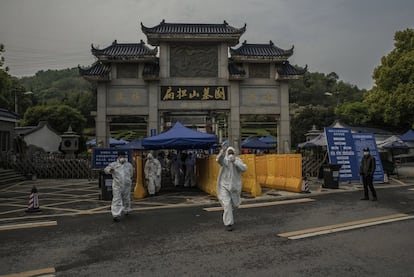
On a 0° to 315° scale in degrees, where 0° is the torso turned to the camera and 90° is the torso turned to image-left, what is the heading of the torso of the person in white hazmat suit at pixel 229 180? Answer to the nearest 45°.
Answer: approximately 0°

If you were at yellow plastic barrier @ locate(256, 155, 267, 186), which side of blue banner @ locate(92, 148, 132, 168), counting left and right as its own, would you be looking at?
left

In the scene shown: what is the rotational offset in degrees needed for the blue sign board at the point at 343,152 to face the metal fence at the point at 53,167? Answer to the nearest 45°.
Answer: approximately 90° to its right

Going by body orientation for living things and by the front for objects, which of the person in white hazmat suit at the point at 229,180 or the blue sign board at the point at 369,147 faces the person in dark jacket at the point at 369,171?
the blue sign board

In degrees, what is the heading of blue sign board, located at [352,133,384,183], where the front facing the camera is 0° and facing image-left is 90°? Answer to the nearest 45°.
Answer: approximately 0°

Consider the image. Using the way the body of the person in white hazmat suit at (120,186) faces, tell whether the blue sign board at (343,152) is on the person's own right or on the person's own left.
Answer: on the person's own left

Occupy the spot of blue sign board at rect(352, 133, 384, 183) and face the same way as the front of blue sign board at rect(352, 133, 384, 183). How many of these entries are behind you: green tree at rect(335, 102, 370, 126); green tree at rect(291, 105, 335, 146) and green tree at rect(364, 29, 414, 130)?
3

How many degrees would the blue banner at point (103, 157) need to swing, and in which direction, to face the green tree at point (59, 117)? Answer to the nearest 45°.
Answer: approximately 180°

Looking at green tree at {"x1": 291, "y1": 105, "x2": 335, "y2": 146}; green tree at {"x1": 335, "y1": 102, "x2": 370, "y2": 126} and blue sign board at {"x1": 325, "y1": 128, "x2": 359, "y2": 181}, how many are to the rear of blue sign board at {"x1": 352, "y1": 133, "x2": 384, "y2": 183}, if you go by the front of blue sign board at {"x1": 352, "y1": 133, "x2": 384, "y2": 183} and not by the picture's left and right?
2
